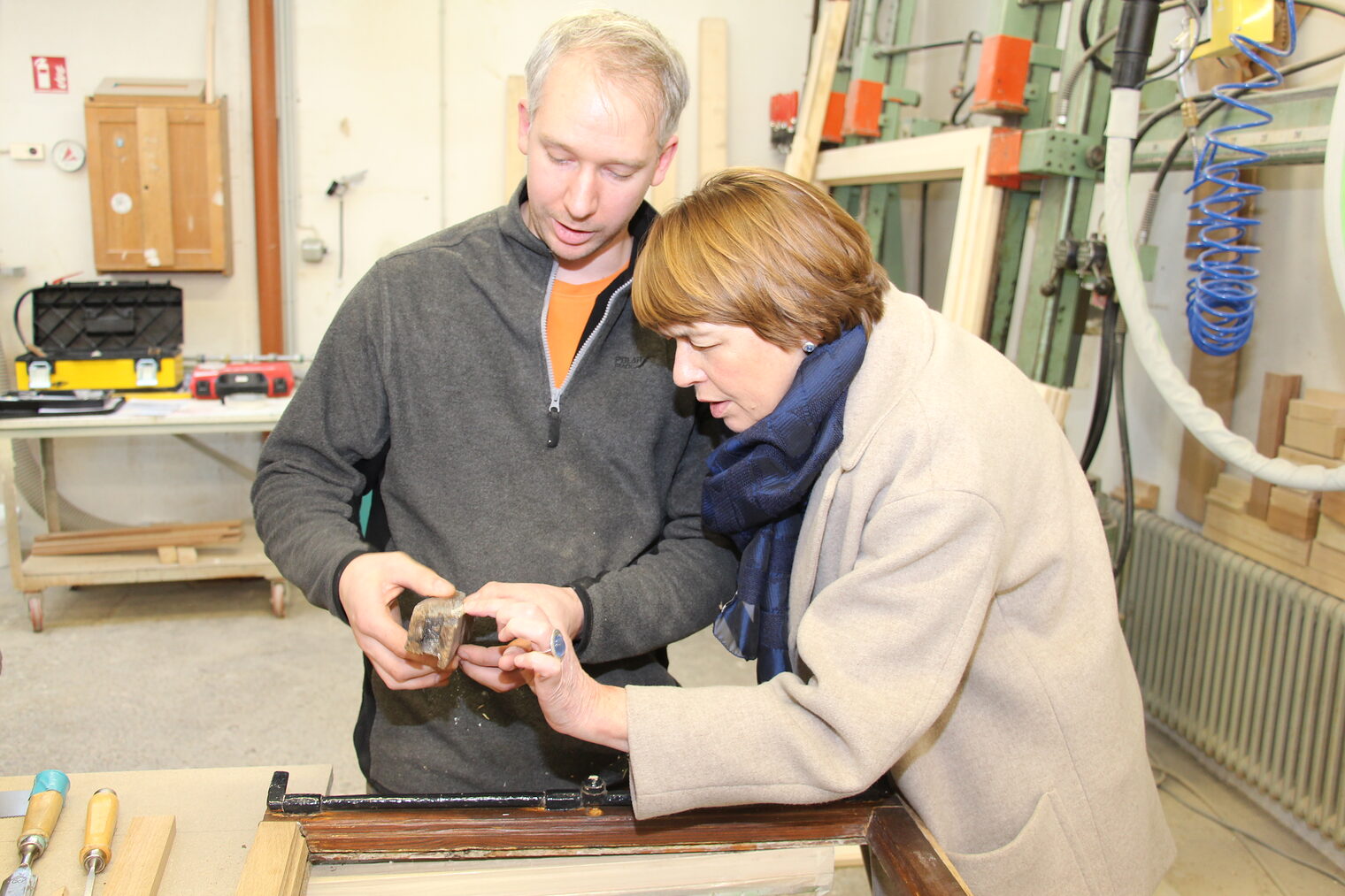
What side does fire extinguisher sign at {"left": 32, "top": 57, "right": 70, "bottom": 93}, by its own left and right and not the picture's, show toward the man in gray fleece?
front

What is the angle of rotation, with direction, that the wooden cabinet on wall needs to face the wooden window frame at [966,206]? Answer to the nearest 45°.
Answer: approximately 45° to its left

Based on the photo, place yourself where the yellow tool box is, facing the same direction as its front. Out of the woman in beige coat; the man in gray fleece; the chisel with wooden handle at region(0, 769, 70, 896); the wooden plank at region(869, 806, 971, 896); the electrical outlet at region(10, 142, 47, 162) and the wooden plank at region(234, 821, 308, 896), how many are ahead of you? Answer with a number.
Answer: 5

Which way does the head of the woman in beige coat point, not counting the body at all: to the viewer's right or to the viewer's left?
to the viewer's left

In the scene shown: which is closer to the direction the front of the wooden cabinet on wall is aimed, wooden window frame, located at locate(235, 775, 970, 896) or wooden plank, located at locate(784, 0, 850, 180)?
the wooden window frame

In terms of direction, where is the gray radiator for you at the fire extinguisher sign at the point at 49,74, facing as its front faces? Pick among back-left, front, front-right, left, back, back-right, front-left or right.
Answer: front-left

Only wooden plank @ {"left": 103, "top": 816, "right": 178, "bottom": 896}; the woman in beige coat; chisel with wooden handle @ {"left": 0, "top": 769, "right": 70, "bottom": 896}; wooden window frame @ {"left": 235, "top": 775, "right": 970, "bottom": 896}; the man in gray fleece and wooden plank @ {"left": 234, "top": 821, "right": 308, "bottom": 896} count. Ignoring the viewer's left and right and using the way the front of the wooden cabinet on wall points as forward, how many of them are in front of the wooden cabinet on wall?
6

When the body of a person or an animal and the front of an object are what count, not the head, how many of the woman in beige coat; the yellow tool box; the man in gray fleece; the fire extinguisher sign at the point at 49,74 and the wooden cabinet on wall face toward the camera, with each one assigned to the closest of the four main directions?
4

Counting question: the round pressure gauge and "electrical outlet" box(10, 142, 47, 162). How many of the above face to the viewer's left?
0

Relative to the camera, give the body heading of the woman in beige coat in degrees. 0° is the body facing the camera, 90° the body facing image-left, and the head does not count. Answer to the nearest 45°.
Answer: approximately 90°
